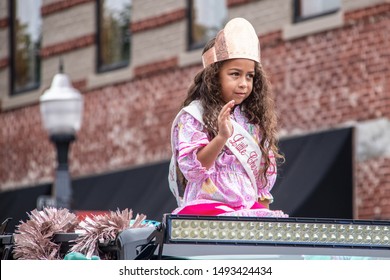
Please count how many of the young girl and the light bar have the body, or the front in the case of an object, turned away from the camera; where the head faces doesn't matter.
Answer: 0

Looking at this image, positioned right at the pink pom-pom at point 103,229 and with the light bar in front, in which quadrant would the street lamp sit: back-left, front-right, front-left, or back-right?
back-left

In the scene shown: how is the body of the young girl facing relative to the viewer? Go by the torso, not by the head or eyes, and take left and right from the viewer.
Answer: facing the viewer and to the right of the viewer

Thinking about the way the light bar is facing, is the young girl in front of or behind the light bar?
behind

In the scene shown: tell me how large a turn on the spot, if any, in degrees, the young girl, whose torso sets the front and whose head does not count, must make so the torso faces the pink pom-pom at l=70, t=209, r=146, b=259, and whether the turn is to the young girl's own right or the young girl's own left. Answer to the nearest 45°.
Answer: approximately 90° to the young girl's own right

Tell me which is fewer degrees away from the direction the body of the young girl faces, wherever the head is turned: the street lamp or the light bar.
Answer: the light bar

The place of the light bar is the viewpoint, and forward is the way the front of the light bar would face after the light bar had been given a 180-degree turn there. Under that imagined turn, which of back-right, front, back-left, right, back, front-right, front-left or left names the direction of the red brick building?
front

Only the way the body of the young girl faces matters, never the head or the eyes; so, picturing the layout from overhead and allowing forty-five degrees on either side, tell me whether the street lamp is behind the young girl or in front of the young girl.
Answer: behind

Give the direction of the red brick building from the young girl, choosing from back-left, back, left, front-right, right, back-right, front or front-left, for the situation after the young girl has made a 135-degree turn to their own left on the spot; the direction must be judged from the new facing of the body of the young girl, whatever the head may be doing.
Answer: front
